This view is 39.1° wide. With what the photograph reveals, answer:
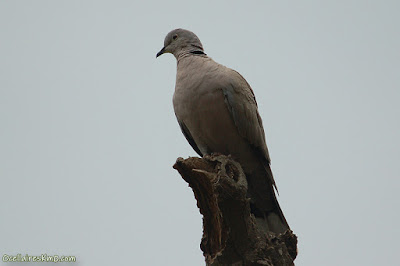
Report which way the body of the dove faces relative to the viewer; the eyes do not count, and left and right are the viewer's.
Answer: facing the viewer and to the left of the viewer
